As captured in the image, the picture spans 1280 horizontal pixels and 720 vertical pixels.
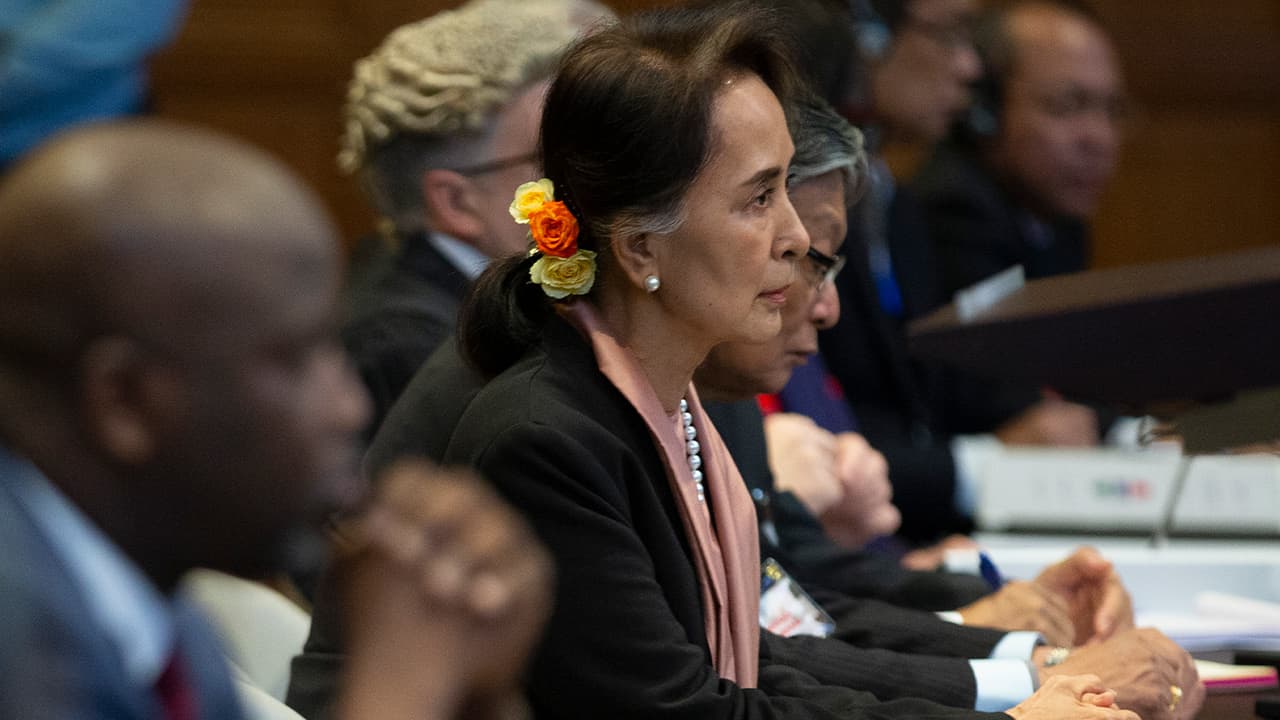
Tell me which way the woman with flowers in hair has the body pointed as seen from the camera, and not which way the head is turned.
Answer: to the viewer's right

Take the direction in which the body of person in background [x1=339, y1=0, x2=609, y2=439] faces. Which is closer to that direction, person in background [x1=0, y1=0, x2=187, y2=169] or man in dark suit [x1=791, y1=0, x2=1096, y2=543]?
the man in dark suit

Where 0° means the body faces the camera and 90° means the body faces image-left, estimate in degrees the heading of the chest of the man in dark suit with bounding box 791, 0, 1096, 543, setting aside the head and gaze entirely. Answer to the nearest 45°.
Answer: approximately 270°

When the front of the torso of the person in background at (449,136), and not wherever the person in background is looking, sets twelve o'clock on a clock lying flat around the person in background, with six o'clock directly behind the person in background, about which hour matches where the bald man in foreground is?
The bald man in foreground is roughly at 3 o'clock from the person in background.

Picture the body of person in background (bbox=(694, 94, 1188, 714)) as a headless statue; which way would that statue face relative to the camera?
to the viewer's right

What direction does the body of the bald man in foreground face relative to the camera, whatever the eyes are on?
to the viewer's right

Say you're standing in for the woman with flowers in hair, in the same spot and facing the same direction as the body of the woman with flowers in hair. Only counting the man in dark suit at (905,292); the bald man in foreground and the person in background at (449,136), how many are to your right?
1

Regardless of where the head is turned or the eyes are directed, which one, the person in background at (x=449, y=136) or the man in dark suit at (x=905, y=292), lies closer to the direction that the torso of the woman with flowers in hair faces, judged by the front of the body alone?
the man in dark suit

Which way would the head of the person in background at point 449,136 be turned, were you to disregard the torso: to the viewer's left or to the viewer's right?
to the viewer's right

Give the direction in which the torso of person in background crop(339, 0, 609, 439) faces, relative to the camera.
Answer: to the viewer's right
